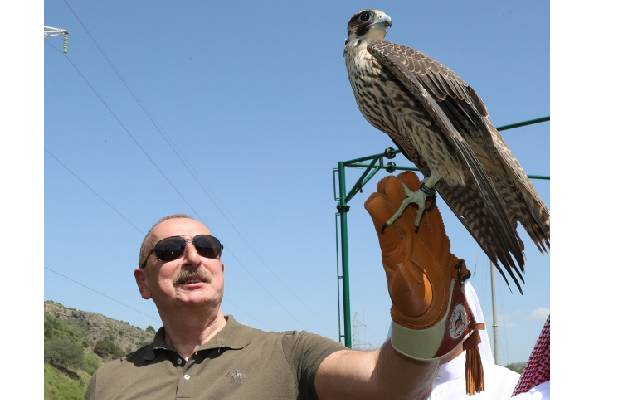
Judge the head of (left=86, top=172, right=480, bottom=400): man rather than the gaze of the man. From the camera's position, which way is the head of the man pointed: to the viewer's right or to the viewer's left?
to the viewer's right

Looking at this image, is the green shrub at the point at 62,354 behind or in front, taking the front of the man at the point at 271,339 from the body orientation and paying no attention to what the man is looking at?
behind

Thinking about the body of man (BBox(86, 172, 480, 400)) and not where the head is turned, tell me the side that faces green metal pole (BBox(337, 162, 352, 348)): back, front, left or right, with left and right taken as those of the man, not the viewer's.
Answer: back

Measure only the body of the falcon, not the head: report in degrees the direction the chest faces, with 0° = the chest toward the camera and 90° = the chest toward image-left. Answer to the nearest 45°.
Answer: approximately 90°

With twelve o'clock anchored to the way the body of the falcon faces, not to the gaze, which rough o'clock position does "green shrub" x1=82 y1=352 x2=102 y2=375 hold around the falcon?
The green shrub is roughly at 2 o'clock from the falcon.

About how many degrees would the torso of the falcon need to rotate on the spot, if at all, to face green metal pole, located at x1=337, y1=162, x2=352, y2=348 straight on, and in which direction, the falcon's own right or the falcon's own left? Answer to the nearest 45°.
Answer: approximately 90° to the falcon's own right
